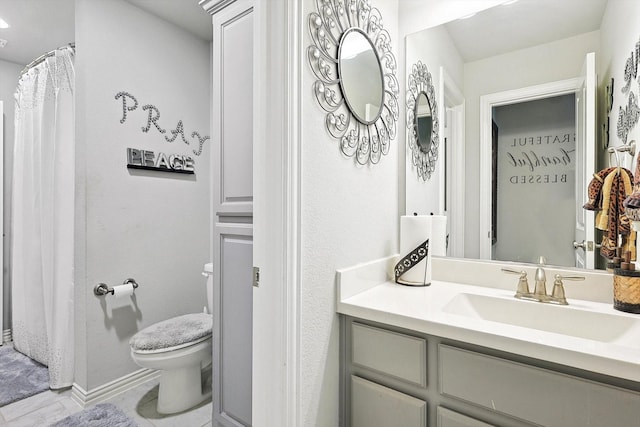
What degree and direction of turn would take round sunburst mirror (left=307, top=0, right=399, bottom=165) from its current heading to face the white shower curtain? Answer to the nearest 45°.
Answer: approximately 135° to its right

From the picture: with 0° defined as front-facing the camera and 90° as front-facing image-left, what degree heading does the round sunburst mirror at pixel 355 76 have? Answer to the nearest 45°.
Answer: approximately 315°

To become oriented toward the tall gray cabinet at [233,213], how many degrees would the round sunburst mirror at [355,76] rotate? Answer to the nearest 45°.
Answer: approximately 135° to its right
